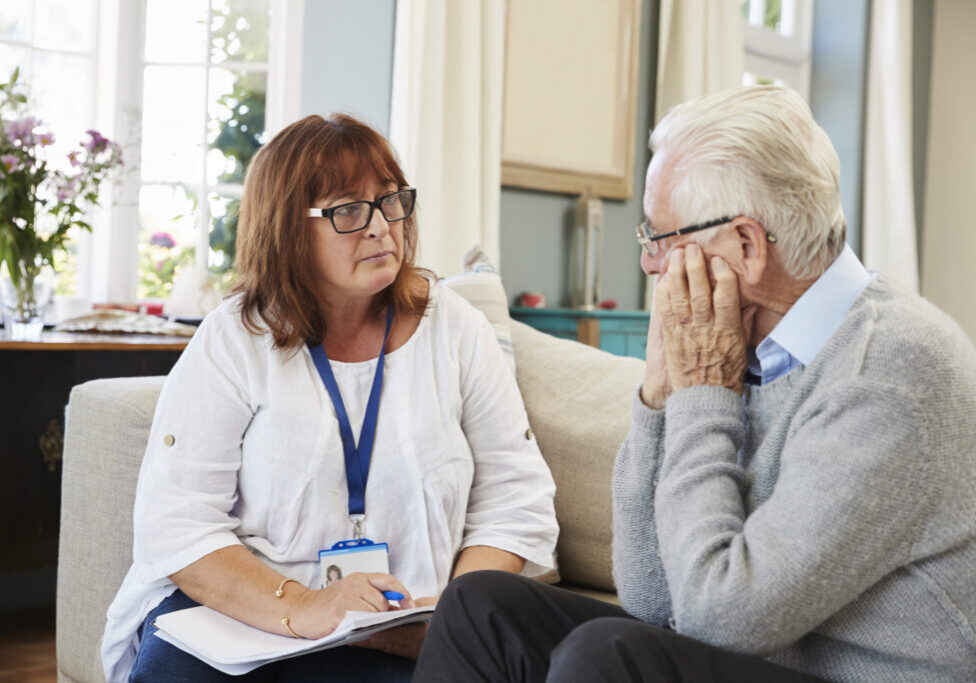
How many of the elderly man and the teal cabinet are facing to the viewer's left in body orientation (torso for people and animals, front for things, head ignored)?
1

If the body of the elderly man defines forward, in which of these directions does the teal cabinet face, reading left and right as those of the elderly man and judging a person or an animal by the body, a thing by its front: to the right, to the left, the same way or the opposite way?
to the left

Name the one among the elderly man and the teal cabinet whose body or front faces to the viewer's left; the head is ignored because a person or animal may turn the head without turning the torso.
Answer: the elderly man

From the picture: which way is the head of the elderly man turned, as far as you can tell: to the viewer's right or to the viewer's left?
to the viewer's left

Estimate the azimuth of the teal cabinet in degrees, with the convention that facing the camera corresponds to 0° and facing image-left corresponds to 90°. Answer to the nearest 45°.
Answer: approximately 0°

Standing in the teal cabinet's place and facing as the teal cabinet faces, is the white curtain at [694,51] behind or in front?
behind

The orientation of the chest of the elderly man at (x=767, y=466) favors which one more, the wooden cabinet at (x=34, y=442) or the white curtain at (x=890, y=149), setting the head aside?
the wooden cabinet

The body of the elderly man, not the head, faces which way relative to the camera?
to the viewer's left
